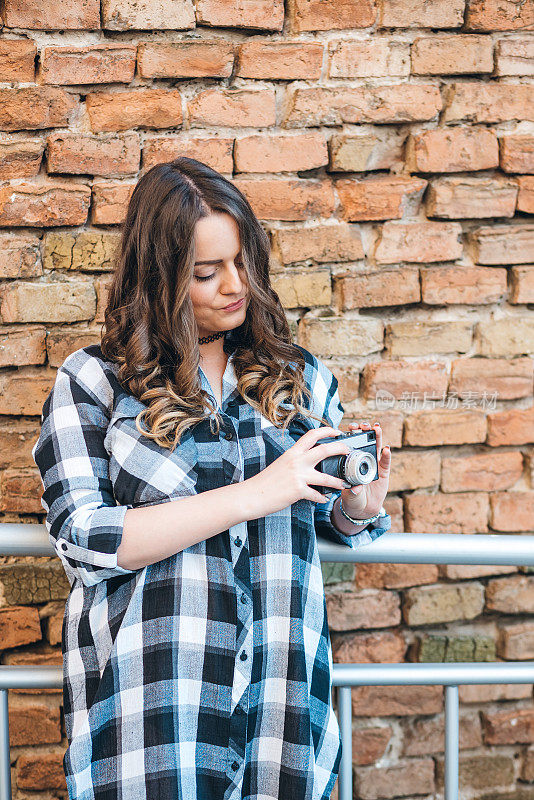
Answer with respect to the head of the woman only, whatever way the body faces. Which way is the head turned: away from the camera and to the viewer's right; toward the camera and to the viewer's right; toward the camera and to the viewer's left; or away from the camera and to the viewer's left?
toward the camera and to the viewer's right
